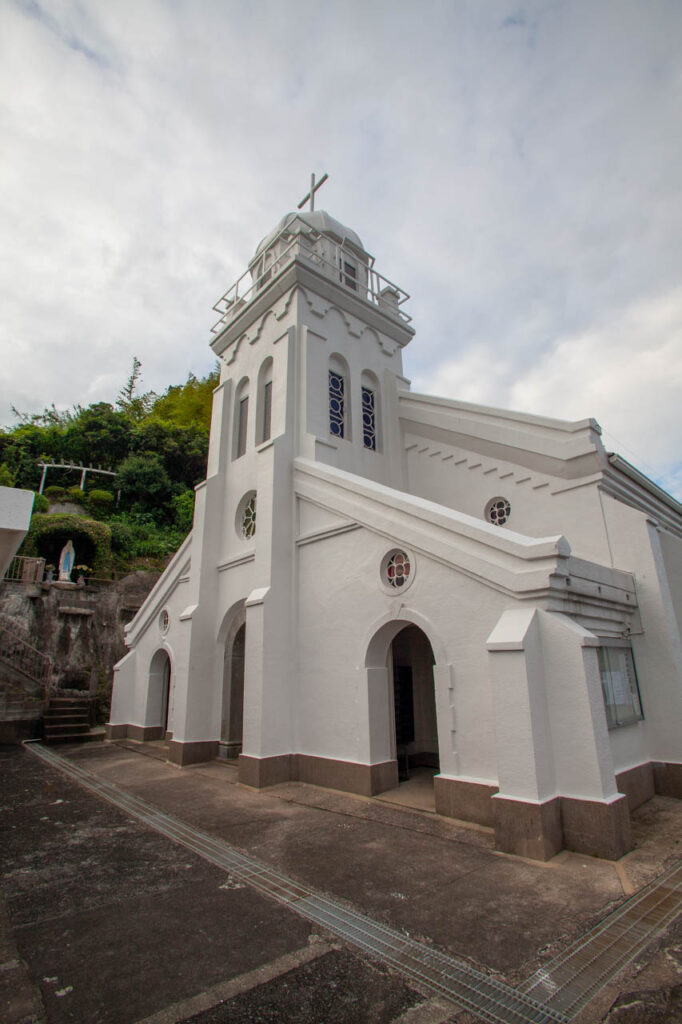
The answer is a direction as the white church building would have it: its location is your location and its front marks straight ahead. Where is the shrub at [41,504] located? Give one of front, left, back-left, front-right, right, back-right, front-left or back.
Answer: right

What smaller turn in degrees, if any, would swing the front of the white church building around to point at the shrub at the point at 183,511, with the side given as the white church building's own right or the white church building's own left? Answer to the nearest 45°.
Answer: approximately 90° to the white church building's own right

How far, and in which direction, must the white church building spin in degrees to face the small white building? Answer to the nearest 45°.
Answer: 0° — it already faces it

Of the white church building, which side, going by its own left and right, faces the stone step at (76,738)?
right

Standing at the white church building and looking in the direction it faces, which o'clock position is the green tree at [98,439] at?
The green tree is roughly at 3 o'clock from the white church building.

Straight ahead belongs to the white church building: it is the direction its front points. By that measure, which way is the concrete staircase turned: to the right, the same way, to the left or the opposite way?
to the left

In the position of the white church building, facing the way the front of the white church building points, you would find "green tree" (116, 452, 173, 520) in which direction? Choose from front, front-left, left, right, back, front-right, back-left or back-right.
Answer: right

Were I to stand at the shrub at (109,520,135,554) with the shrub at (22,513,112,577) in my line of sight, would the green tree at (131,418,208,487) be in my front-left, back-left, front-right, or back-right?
back-right

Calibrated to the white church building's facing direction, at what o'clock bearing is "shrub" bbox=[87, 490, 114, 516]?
The shrub is roughly at 3 o'clock from the white church building.

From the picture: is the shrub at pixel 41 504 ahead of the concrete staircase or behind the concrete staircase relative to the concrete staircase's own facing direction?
behind
